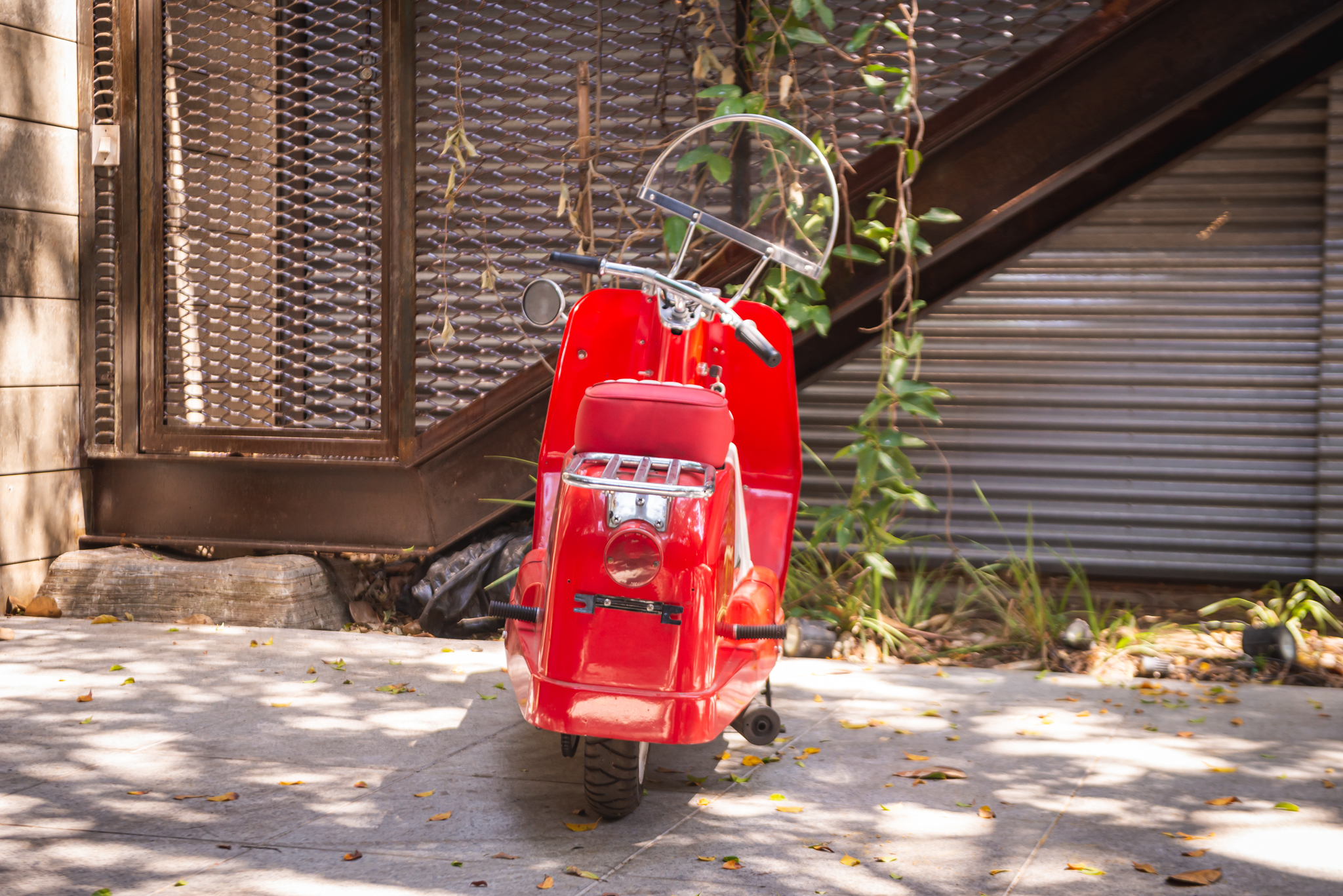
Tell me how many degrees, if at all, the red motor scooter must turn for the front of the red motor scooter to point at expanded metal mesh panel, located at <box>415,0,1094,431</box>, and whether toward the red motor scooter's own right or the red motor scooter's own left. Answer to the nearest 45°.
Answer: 0° — it already faces it

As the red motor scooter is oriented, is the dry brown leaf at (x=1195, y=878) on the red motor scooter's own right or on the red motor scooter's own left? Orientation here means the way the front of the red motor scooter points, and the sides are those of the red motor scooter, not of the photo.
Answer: on the red motor scooter's own right

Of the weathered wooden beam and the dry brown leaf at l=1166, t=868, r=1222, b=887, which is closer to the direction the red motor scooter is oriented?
the weathered wooden beam

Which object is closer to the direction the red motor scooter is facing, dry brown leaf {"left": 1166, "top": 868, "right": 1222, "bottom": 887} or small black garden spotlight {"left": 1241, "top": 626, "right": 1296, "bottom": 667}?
the small black garden spotlight

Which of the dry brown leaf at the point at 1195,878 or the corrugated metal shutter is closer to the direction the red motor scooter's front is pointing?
the corrugated metal shutter

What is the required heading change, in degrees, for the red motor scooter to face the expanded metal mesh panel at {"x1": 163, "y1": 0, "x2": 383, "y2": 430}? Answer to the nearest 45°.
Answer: approximately 45° to its left

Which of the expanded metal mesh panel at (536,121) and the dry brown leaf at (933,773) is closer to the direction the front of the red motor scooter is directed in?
the expanded metal mesh panel

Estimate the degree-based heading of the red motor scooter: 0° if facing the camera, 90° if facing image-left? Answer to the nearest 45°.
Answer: approximately 180°
